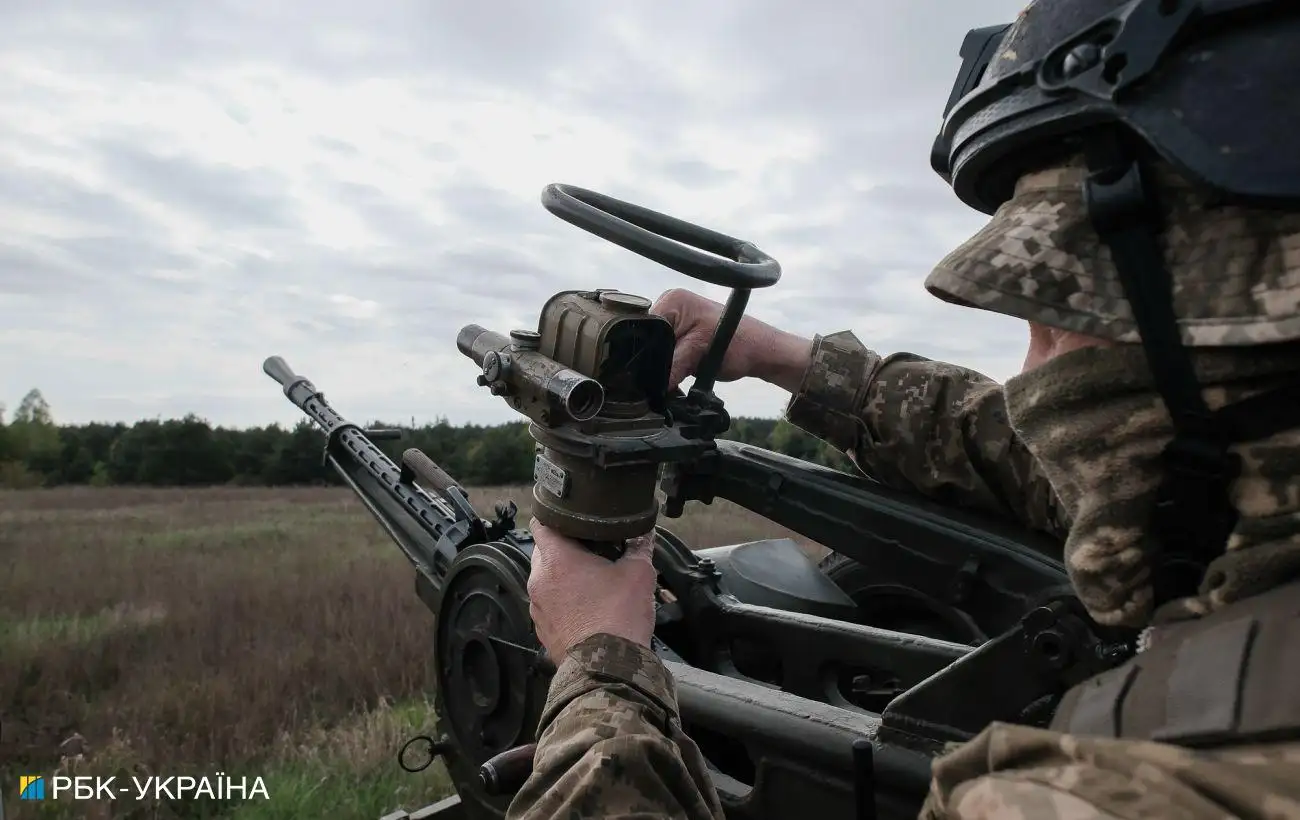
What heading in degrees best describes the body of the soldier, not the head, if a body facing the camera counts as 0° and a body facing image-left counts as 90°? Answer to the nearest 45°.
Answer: approximately 135°

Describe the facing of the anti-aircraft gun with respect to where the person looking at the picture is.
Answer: facing away from the viewer and to the left of the viewer
